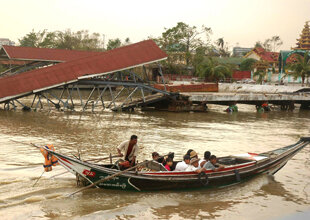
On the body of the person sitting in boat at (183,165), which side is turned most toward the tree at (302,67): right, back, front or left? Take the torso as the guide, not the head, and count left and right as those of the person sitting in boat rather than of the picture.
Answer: left

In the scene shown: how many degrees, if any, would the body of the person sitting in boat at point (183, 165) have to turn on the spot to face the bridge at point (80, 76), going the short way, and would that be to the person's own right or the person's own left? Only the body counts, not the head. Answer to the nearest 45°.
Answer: approximately 135° to the person's own left

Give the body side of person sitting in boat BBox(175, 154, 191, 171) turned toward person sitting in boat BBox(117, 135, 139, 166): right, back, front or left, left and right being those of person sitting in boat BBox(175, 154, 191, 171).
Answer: back

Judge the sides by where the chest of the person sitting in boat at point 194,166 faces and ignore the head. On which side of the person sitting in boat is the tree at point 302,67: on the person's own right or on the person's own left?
on the person's own left

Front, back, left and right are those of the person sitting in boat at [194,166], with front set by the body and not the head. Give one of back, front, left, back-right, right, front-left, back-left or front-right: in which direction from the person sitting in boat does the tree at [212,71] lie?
left

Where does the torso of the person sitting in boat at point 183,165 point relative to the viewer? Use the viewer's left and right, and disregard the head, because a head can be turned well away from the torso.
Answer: facing to the right of the viewer

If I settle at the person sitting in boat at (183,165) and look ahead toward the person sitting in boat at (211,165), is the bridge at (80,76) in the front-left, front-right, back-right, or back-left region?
back-left

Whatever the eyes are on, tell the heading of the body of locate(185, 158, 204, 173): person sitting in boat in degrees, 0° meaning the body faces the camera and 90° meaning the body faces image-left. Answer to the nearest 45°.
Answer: approximately 270°
